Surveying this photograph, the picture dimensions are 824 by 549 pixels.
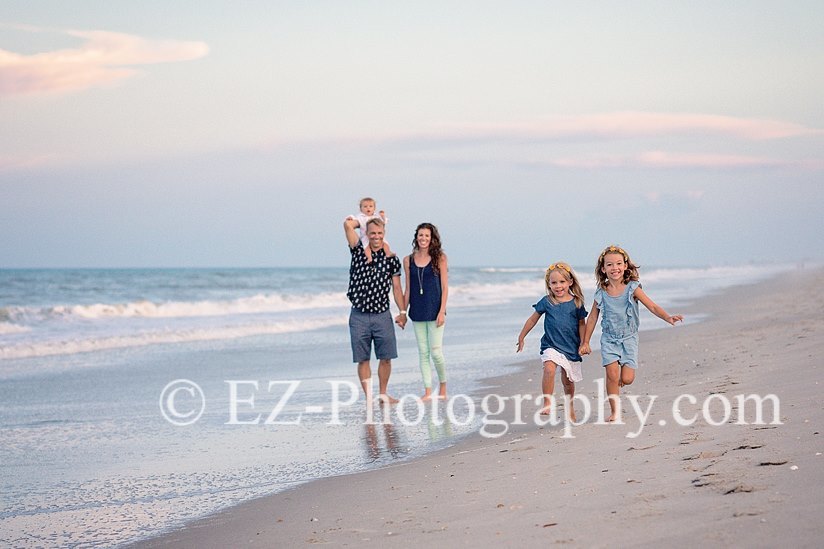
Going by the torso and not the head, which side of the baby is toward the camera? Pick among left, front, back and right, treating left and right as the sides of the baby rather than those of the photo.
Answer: front

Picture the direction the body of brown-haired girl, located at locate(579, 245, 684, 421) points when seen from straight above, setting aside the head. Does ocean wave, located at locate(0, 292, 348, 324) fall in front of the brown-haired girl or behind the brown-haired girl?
behind

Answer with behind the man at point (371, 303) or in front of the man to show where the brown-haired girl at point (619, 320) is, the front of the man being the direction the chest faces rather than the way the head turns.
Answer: in front

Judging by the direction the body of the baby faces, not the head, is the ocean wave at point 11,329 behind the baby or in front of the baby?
behind

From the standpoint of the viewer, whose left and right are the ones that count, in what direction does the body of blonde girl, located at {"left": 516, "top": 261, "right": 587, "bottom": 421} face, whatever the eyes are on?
facing the viewer

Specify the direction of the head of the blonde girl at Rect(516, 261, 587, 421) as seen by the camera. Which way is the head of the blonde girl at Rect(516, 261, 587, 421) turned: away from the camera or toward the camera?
toward the camera

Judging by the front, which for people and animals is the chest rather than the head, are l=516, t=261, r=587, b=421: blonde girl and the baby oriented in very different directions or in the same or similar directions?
same or similar directions
